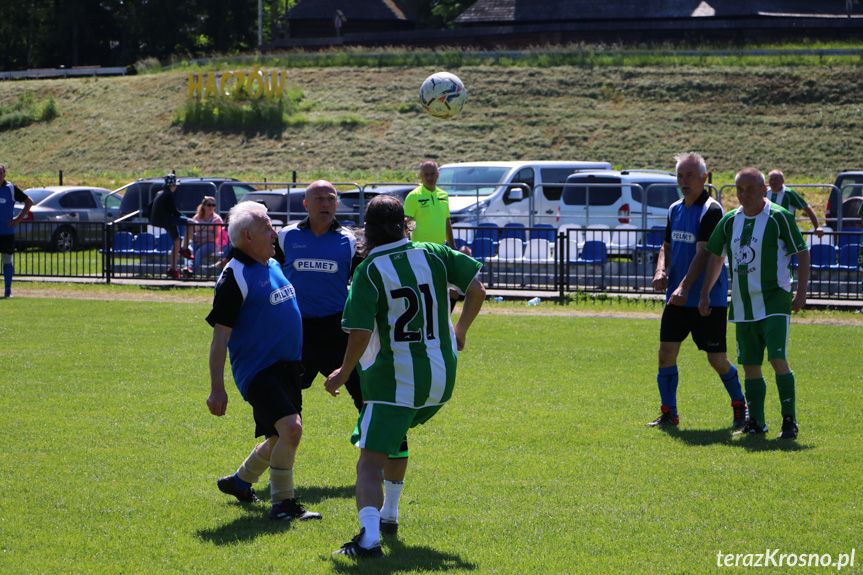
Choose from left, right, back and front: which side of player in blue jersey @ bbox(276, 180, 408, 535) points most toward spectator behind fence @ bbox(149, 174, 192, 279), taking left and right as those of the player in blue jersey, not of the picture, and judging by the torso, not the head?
back

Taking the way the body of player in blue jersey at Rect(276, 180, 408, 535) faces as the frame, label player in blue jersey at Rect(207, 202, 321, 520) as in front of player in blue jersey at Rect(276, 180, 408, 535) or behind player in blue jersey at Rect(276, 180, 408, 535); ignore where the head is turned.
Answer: in front

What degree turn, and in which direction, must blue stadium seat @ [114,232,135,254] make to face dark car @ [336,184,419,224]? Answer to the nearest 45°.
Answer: approximately 90° to its left

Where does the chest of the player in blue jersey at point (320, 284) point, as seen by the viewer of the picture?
toward the camera

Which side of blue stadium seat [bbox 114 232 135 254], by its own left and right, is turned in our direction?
front

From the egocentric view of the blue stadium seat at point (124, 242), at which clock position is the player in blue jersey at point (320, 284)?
The player in blue jersey is roughly at 12 o'clock from the blue stadium seat.

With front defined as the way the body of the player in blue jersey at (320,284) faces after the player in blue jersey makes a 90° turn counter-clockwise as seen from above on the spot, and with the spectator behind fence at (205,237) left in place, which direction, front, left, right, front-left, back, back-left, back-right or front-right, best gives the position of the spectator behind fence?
left

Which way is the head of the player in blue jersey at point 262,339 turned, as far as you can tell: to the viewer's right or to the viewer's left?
to the viewer's right

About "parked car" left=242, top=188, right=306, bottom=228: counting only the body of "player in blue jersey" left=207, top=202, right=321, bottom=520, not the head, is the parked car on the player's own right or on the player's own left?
on the player's own left

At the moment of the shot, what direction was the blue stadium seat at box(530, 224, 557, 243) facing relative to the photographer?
facing the viewer
